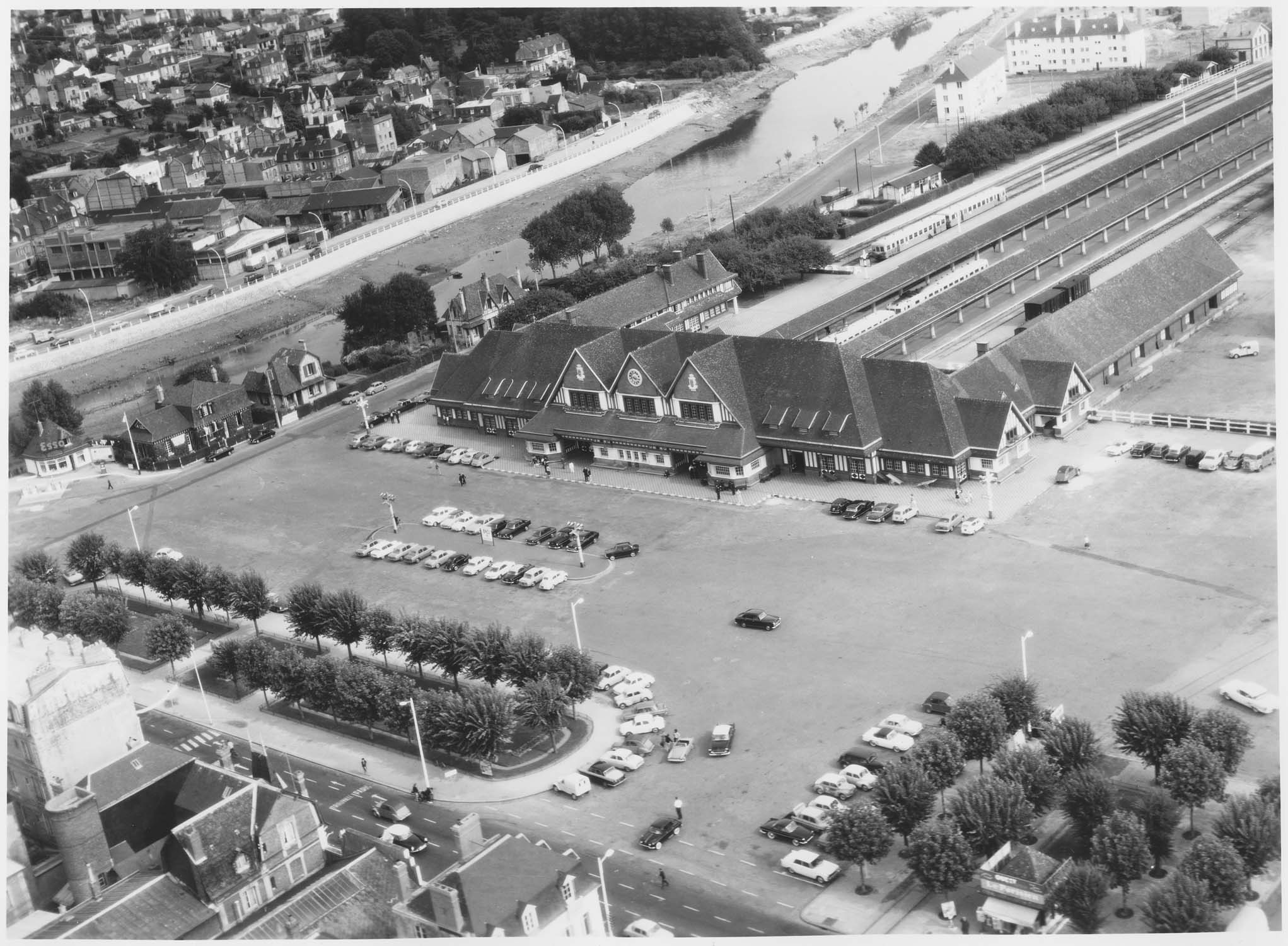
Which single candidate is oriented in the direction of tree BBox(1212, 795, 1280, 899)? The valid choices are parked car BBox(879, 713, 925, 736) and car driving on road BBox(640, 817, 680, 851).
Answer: parked car BBox(879, 713, 925, 736)

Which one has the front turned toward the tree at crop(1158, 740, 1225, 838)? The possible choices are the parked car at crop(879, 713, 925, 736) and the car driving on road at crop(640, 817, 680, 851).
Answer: the parked car at crop(879, 713, 925, 736)

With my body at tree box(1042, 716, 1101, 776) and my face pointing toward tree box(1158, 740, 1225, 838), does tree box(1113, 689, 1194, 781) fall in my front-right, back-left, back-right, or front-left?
front-left

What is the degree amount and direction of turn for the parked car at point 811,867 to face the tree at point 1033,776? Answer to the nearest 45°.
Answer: approximately 45° to its left

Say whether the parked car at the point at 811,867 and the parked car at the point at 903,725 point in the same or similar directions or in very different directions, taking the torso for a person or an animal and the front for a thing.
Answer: same or similar directions

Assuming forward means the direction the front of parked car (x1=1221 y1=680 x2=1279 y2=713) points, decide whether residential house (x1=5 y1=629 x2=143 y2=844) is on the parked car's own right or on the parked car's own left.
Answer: on the parked car's own right

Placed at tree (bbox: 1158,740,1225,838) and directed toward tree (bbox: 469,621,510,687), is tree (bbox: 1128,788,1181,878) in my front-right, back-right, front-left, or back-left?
front-left

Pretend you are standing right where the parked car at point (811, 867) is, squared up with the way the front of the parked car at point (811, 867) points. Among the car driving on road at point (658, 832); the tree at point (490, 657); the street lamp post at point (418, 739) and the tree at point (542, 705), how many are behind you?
4

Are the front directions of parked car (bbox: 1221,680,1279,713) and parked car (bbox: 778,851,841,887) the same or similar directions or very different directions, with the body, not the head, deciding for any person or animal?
same or similar directions

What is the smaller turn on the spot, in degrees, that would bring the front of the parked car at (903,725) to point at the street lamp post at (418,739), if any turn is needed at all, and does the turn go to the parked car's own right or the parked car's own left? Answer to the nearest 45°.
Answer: approximately 135° to the parked car's own right

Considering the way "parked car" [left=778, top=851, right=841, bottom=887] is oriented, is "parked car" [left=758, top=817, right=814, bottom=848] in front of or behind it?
behind

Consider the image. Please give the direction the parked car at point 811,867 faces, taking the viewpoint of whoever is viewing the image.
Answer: facing the viewer and to the right of the viewer

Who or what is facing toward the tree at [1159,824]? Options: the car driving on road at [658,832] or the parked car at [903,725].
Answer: the parked car at [903,725]

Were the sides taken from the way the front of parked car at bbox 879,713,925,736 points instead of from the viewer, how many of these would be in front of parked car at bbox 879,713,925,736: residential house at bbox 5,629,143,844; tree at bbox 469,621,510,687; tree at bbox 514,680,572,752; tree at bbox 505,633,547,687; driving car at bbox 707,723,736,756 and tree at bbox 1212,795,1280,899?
1

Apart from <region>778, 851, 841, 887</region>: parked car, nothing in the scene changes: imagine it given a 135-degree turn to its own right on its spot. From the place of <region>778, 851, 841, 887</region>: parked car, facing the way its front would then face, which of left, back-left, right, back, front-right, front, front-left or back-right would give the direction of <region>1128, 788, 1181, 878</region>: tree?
back
